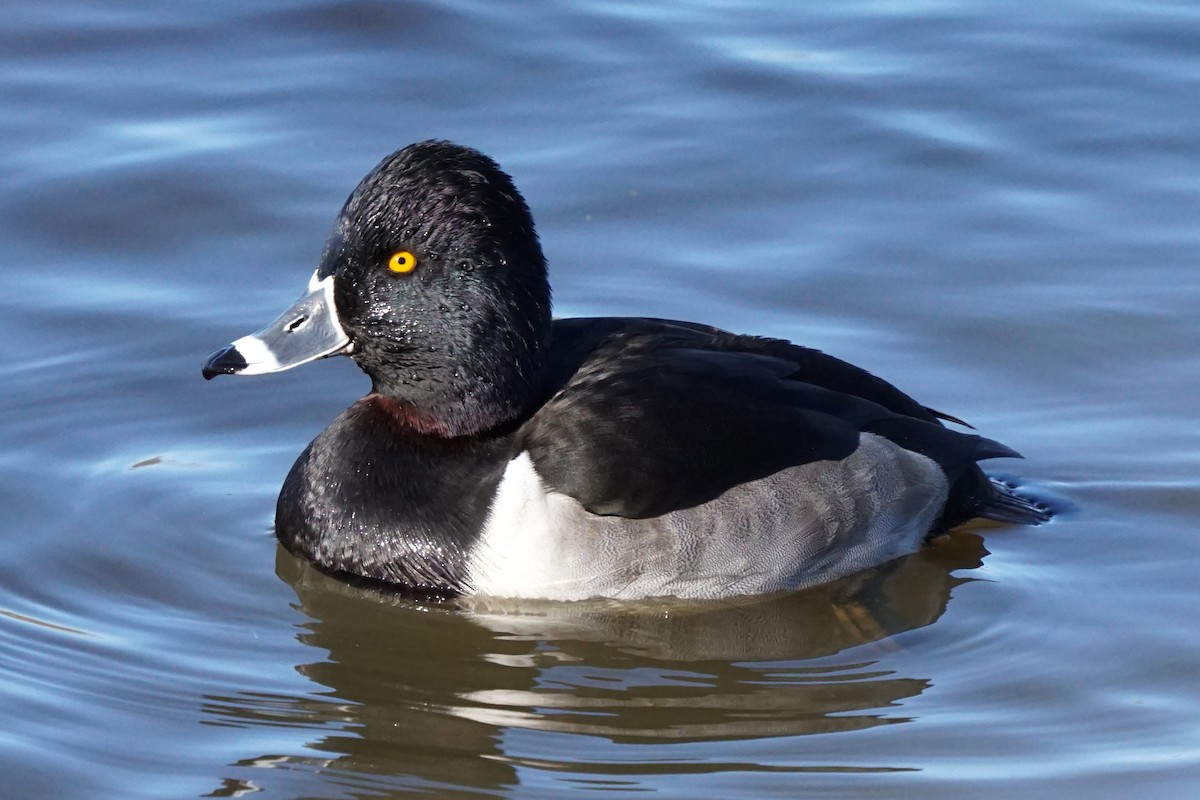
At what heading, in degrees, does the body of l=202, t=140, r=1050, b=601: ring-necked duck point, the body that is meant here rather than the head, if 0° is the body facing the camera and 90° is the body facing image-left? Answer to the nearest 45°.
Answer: approximately 90°
